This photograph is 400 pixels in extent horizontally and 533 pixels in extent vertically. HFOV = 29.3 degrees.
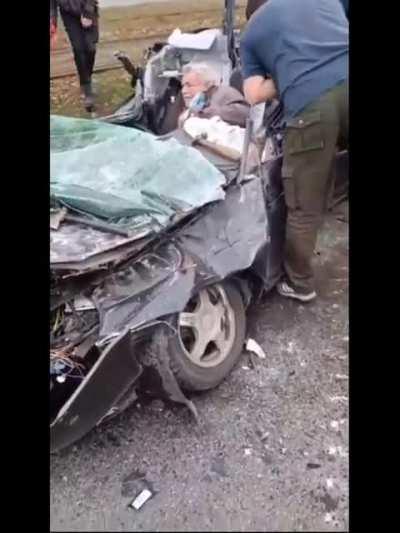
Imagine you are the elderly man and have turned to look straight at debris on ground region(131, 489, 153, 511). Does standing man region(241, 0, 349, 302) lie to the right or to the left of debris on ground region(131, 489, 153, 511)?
left

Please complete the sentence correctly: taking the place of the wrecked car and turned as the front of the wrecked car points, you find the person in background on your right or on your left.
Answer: on your right

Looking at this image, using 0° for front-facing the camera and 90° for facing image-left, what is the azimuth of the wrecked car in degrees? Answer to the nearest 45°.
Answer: approximately 45°

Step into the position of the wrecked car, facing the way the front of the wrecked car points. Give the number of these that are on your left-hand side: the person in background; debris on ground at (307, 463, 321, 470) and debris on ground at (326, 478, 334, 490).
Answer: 2

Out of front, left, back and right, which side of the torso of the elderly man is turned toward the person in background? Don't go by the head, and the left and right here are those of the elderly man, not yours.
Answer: right

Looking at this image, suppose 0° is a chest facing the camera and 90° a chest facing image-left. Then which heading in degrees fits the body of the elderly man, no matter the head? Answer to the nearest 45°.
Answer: approximately 45°

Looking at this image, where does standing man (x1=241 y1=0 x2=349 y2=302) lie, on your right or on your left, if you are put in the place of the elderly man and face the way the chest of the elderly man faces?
on your left
